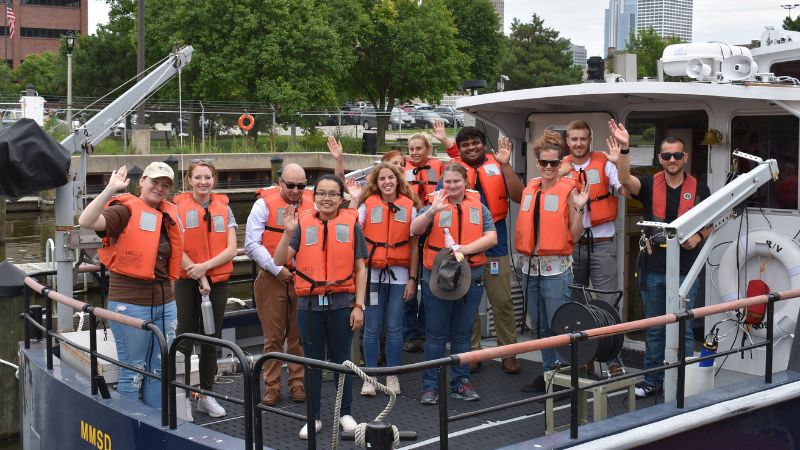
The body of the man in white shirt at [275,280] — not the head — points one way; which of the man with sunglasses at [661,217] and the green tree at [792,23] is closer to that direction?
the man with sunglasses

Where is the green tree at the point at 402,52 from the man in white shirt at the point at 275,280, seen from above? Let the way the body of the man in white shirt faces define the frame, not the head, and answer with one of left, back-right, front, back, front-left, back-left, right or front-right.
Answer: back-left

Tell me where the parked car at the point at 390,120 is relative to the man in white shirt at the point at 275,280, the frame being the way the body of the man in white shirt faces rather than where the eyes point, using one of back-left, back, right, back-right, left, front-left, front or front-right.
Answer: back-left

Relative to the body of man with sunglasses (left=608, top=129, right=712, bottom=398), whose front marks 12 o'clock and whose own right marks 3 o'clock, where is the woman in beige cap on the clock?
The woman in beige cap is roughly at 2 o'clock from the man with sunglasses.

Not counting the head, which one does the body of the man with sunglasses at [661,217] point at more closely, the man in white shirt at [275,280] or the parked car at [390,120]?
the man in white shirt

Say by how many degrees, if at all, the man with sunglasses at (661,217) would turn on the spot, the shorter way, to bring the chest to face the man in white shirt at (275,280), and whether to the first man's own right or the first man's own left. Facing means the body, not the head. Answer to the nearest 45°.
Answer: approximately 90° to the first man's own right

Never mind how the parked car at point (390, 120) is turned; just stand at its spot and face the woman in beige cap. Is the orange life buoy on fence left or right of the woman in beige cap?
right

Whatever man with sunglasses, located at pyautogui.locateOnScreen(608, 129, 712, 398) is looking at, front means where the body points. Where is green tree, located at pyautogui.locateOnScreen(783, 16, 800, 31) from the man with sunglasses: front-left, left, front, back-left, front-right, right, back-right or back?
back

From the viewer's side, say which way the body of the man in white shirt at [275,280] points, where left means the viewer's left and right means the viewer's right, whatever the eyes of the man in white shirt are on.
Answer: facing the viewer and to the right of the viewer

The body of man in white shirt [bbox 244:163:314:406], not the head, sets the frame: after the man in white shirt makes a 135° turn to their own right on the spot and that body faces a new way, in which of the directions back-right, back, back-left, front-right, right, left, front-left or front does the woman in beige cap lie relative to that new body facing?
front-left

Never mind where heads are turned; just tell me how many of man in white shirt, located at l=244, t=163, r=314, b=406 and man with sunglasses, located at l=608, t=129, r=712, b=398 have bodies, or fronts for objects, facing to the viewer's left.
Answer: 0

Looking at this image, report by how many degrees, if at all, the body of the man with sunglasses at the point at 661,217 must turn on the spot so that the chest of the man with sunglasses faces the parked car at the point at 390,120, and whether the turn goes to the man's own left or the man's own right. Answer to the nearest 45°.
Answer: approximately 180°

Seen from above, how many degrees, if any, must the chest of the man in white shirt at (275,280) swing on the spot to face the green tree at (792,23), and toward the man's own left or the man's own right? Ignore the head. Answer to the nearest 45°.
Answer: approximately 90° to the man's own left

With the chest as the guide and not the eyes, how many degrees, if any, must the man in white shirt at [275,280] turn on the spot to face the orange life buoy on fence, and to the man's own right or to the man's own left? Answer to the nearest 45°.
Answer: approximately 135° to the man's own left

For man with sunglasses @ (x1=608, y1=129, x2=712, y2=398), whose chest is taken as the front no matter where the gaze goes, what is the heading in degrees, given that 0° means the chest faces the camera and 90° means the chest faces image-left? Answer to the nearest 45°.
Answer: approximately 0°
